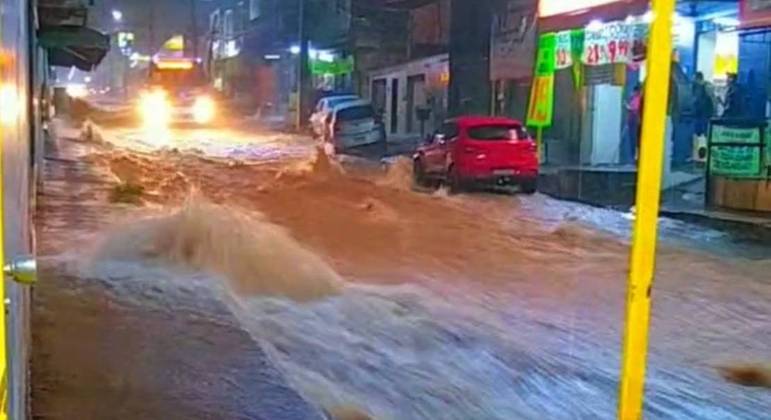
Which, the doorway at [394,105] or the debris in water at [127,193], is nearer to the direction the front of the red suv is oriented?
the doorway

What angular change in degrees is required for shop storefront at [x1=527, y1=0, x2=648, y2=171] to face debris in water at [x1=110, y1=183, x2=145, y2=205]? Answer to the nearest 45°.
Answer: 0° — it already faces it

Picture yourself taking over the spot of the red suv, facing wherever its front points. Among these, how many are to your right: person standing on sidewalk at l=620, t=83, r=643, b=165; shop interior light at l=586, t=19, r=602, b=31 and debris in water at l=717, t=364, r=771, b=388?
2

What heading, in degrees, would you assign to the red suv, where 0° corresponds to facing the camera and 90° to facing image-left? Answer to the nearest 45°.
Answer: approximately 135°

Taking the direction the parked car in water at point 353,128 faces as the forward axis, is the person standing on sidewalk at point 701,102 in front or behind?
behind

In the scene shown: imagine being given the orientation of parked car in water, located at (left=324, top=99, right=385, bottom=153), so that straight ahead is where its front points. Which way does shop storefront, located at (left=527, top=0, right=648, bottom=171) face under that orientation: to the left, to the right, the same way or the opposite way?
to the left

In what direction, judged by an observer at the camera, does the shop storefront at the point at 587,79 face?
facing the viewer and to the left of the viewer

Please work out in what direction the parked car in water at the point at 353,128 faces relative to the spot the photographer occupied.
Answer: facing away from the viewer and to the left of the viewer

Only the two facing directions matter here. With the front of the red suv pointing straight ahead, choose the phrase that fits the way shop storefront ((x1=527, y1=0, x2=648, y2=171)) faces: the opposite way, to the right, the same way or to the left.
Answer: to the left

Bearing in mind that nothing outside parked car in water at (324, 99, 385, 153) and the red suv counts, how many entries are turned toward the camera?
0

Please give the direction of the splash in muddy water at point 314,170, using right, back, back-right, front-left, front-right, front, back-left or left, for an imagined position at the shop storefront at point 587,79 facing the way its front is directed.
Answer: front-right

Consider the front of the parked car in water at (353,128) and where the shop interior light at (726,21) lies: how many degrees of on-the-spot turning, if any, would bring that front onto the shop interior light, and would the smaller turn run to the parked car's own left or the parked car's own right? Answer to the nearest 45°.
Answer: approximately 180°

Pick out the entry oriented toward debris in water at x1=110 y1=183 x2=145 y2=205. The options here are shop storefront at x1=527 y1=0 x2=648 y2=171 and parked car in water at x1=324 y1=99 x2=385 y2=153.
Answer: the shop storefront
